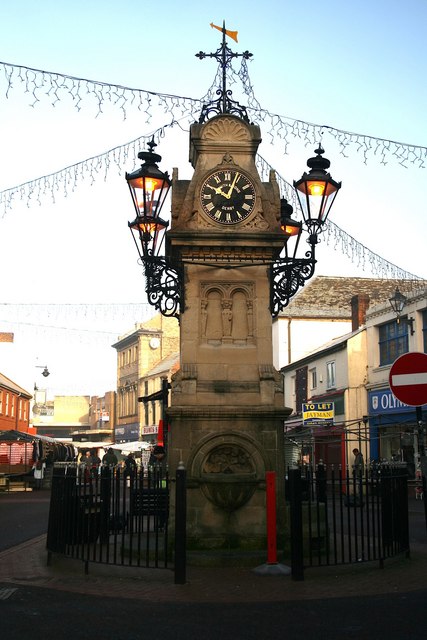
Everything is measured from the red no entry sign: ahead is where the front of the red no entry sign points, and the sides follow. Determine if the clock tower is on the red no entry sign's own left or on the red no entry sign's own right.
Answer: on the red no entry sign's own right

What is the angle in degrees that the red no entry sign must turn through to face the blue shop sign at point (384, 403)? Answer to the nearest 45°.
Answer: approximately 180°

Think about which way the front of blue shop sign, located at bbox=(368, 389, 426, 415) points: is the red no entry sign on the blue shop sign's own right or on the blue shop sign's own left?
on the blue shop sign's own left

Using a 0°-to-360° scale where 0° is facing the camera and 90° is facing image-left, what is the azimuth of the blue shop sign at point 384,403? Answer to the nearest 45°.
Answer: approximately 45°

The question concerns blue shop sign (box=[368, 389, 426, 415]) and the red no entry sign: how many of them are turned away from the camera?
0

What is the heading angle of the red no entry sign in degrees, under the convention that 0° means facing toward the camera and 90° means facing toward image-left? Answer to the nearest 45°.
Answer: approximately 0°

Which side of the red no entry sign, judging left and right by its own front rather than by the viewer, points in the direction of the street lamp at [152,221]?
right

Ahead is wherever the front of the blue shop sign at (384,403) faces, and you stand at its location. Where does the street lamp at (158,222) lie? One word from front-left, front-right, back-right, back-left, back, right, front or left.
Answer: front-left

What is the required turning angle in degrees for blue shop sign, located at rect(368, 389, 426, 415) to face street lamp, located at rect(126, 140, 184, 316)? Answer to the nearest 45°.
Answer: approximately 45° to its left

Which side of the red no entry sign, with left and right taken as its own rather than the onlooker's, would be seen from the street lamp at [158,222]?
right
